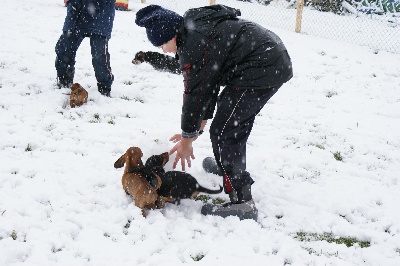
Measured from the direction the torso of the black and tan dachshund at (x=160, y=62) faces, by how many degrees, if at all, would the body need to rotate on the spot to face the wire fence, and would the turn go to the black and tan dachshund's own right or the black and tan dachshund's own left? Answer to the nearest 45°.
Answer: approximately 135° to the black and tan dachshund's own right

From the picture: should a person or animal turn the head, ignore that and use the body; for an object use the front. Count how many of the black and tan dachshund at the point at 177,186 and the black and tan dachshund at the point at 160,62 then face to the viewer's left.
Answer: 2

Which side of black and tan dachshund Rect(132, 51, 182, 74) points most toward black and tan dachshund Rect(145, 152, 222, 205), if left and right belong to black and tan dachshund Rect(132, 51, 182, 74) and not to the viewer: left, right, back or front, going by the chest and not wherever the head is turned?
left

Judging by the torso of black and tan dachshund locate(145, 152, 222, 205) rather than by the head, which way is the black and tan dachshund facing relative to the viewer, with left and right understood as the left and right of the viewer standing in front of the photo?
facing to the left of the viewer

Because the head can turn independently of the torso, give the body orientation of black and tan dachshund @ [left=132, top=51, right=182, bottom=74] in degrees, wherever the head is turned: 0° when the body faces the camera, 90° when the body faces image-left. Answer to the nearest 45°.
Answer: approximately 90°

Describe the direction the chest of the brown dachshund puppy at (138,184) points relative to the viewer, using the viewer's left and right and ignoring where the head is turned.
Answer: facing away from the viewer and to the left of the viewer
